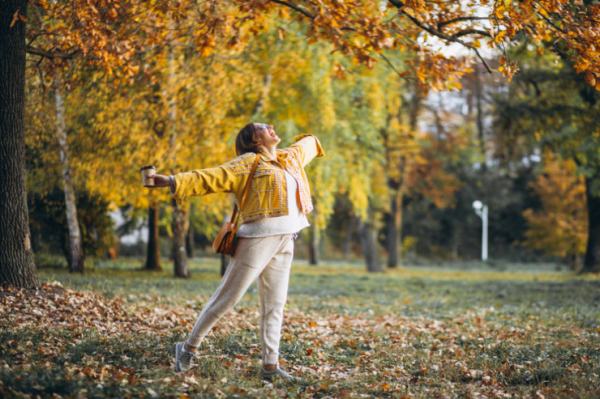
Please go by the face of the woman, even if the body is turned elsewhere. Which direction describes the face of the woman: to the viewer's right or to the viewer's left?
to the viewer's right

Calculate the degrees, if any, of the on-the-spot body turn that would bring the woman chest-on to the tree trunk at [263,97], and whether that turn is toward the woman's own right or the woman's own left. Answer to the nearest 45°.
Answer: approximately 135° to the woman's own left

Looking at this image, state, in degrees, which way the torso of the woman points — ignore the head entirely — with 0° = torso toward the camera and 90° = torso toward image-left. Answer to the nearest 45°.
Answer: approximately 315°

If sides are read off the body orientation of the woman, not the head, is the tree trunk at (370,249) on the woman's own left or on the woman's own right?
on the woman's own left

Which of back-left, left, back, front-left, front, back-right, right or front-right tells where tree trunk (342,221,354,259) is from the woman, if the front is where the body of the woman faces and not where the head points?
back-left

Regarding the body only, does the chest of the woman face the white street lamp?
no

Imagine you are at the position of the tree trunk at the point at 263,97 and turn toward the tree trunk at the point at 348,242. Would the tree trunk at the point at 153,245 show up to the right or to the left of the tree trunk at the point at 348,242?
left
